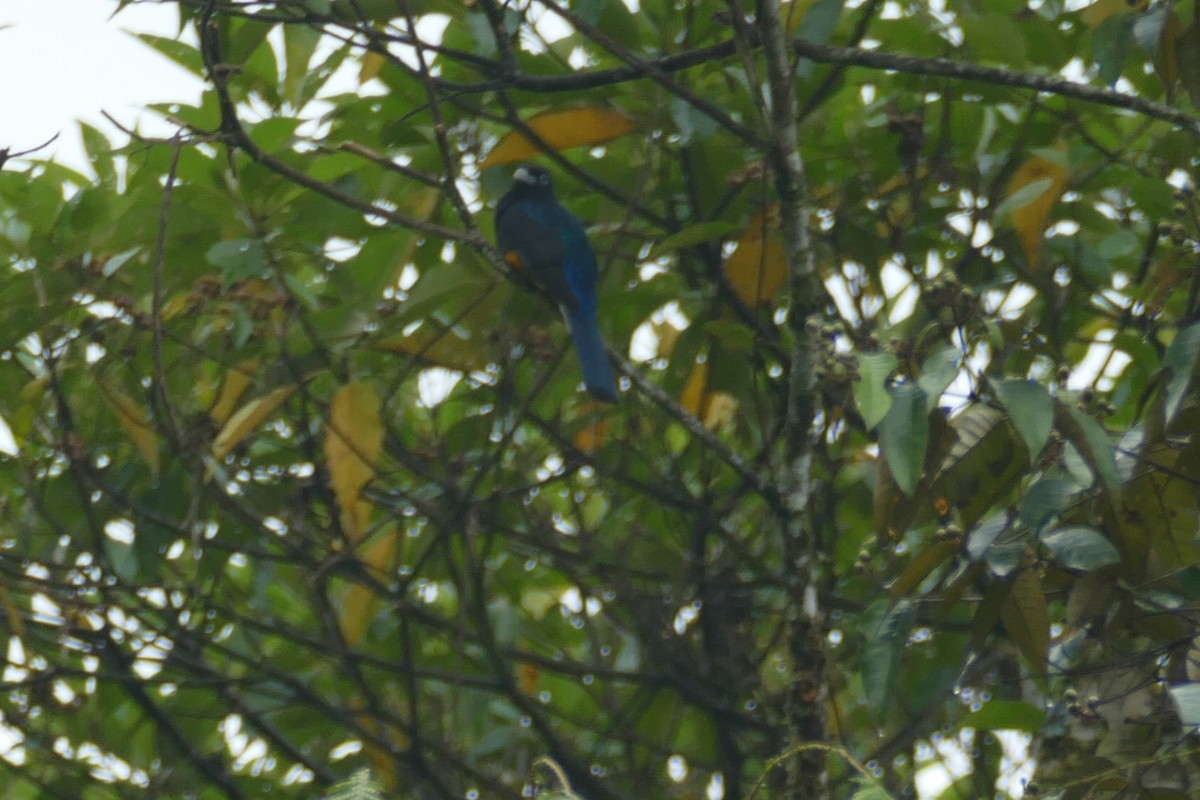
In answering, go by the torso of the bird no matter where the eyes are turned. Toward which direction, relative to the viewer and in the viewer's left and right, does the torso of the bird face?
facing away from the viewer and to the left of the viewer

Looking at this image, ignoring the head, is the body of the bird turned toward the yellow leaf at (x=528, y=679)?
no
